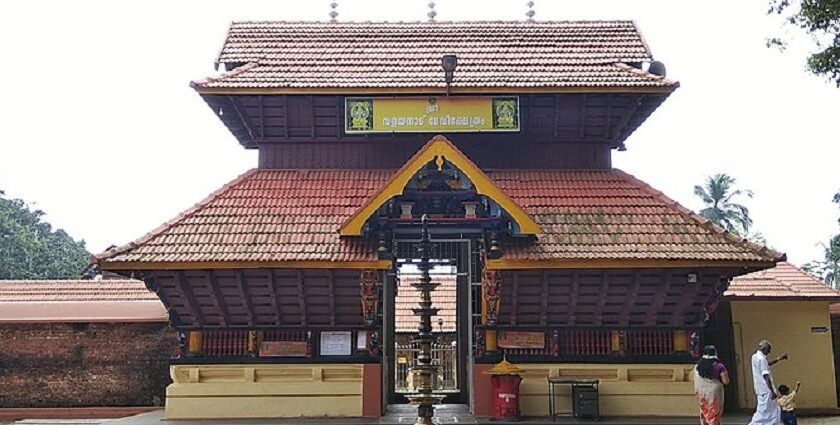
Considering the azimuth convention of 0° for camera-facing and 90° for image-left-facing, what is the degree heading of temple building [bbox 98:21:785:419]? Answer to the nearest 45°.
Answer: approximately 0°

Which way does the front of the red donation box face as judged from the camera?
facing the viewer

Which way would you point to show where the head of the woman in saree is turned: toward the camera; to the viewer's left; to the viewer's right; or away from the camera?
away from the camera

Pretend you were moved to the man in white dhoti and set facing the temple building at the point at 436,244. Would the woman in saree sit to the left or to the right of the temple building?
left

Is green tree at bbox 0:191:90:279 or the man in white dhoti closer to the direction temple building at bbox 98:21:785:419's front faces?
the man in white dhoti

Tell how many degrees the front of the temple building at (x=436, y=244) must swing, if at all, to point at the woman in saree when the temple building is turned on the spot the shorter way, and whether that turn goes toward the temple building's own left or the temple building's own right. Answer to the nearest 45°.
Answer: approximately 45° to the temple building's own left

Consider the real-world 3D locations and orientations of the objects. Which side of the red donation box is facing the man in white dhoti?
left

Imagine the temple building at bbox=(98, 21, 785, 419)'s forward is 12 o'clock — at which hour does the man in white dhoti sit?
The man in white dhoti is roughly at 10 o'clock from the temple building.

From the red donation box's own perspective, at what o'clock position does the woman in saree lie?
The woman in saree is roughly at 10 o'clock from the red donation box.
